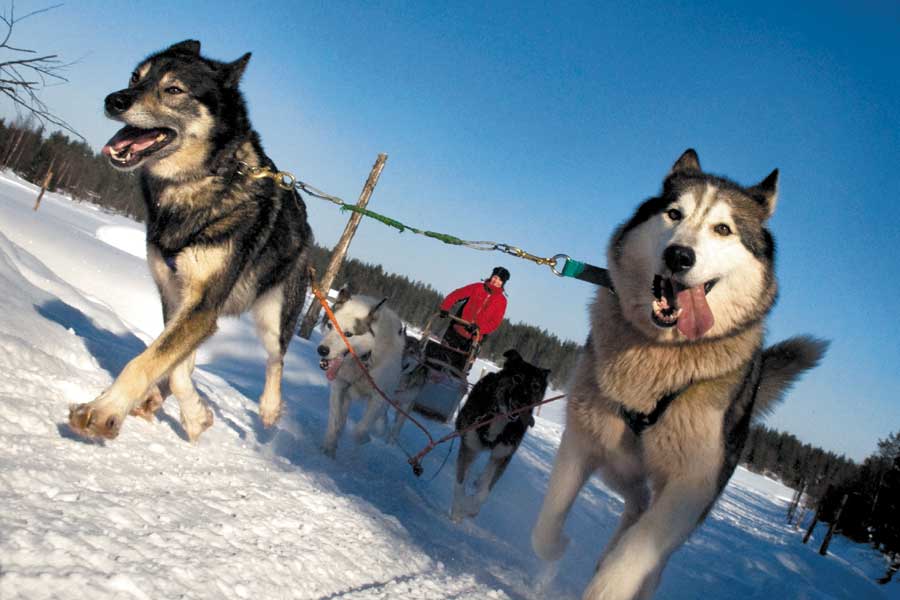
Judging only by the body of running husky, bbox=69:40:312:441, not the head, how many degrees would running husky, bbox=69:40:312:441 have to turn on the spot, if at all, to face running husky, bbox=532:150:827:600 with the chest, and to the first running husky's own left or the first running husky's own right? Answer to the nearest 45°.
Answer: approximately 90° to the first running husky's own left

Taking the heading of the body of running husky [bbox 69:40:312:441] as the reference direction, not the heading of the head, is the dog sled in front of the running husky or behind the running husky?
behind

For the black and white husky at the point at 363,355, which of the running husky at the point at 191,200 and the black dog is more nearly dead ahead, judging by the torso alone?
the running husky

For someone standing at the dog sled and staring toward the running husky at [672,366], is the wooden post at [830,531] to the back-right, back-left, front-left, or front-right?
back-left

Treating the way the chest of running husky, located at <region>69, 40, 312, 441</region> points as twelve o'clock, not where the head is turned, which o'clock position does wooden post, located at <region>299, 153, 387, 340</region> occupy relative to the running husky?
The wooden post is roughly at 5 o'clock from the running husky.

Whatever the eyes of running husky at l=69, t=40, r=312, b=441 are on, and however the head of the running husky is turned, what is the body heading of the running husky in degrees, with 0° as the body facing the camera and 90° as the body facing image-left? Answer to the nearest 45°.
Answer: approximately 45°

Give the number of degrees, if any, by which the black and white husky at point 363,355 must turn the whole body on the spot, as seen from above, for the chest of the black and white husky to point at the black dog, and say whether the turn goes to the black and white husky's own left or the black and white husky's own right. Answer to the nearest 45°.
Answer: approximately 135° to the black and white husky's own left

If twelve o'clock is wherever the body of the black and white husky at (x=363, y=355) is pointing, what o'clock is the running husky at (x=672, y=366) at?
The running husky is roughly at 10 o'clock from the black and white husky.

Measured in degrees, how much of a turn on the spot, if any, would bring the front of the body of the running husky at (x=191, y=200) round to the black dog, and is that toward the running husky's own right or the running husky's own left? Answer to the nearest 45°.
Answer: approximately 180°

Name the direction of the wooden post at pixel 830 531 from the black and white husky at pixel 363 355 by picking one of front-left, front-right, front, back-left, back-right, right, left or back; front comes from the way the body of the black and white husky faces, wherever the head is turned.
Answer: back
